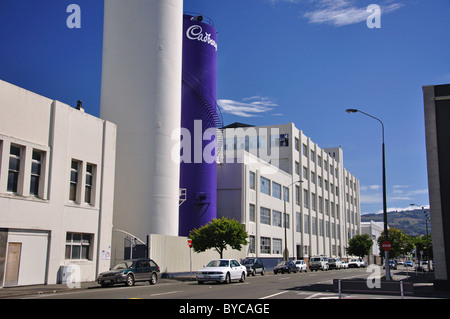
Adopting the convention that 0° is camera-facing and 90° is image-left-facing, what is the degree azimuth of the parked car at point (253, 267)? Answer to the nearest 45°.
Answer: approximately 45°

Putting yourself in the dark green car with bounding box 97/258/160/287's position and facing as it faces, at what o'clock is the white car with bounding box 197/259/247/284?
The white car is roughly at 7 o'clock from the dark green car.

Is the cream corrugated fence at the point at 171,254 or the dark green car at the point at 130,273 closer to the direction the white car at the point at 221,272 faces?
the dark green car

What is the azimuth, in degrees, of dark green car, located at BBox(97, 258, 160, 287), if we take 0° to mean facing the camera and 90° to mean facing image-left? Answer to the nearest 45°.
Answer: approximately 45°

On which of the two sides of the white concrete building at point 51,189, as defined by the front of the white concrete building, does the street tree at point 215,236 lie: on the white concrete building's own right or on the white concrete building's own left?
on the white concrete building's own left

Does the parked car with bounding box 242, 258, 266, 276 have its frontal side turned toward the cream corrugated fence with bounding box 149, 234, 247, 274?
yes

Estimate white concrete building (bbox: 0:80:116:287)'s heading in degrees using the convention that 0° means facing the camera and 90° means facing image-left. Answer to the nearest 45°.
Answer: approximately 315°

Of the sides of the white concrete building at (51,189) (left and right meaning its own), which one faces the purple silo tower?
left

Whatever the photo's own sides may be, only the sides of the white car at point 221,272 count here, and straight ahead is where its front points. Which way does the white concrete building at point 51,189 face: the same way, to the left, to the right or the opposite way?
to the left

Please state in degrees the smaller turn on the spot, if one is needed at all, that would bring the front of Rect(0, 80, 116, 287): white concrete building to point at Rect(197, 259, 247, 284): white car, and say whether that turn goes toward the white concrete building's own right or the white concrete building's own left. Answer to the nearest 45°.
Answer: approximately 45° to the white concrete building's own left

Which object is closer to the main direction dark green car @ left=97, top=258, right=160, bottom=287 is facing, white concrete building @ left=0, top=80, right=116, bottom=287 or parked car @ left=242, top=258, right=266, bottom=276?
the white concrete building

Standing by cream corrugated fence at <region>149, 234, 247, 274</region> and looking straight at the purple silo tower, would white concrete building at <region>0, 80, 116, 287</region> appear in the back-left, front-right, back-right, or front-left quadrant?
back-left
